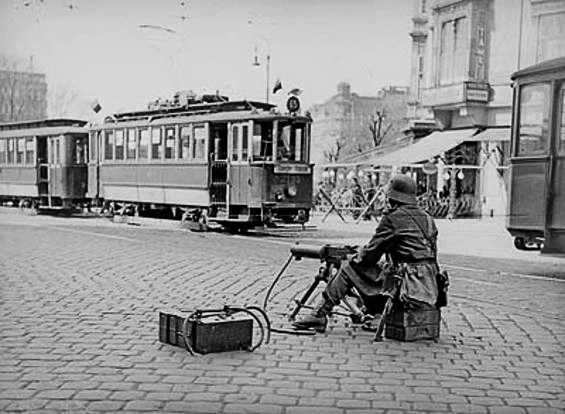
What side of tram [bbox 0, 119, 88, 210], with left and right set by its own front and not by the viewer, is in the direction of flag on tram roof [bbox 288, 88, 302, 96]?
front

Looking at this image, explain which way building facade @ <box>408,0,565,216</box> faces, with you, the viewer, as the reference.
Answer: facing the viewer and to the left of the viewer

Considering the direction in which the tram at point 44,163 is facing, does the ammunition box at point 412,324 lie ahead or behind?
ahead

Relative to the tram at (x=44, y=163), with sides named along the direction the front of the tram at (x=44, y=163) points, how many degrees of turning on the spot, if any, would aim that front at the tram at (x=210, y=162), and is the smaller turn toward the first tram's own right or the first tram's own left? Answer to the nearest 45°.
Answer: approximately 45° to the first tram's own left

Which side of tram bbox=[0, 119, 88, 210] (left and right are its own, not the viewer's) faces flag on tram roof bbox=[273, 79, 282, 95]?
front

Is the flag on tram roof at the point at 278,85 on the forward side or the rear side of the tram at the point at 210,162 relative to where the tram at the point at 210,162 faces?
on the forward side

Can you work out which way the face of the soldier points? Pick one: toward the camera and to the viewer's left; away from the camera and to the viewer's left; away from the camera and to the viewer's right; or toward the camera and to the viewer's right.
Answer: away from the camera and to the viewer's left

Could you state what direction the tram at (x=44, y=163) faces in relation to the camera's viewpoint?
facing the viewer and to the right of the viewer

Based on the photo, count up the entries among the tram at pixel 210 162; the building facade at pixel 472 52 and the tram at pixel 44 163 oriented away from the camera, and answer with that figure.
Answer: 0
